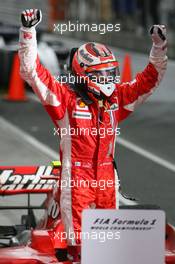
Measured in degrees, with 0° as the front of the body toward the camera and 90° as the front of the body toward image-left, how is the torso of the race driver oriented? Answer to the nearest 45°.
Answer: approximately 315°

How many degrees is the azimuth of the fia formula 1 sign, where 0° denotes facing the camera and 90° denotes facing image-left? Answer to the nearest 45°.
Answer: approximately 0°

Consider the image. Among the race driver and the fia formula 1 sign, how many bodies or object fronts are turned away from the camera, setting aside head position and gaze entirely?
0
